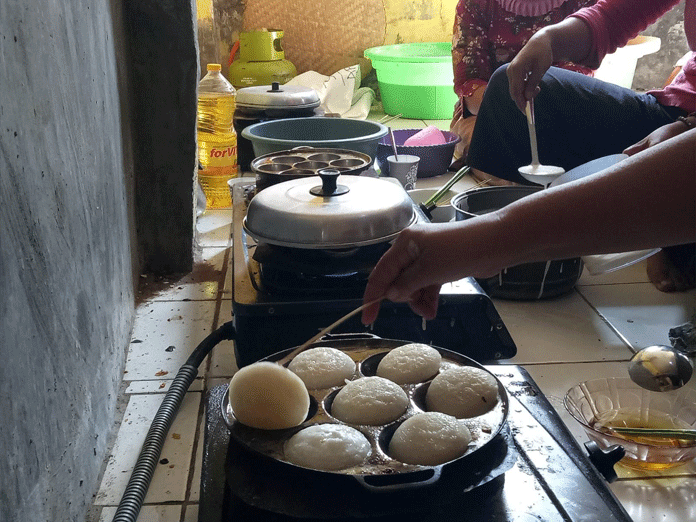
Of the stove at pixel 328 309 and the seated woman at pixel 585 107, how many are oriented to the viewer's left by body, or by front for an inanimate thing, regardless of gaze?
1

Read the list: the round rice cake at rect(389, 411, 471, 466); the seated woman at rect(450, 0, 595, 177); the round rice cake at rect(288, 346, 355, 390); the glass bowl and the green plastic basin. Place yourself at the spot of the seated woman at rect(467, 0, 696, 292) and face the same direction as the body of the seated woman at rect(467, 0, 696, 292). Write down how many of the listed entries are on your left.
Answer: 3

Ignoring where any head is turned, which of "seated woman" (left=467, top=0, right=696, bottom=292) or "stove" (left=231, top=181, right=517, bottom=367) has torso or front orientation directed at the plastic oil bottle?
the seated woman

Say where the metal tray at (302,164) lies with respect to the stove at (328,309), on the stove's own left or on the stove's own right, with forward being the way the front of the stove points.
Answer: on the stove's own left

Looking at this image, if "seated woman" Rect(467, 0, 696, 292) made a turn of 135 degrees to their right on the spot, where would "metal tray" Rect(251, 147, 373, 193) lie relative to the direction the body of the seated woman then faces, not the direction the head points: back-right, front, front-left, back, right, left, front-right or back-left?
back

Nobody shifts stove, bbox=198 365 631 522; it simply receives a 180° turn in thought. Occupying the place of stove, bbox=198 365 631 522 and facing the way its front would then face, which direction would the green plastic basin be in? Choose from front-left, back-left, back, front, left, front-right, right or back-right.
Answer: right

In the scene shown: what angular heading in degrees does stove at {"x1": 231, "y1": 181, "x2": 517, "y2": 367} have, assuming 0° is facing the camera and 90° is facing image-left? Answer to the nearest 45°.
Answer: approximately 270°

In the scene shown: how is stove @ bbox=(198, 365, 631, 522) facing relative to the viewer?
to the viewer's right

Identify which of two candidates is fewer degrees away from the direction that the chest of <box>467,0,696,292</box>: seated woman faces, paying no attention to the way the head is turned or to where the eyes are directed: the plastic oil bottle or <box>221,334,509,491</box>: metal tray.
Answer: the plastic oil bottle

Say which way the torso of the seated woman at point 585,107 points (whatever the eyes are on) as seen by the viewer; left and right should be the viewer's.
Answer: facing to the left of the viewer

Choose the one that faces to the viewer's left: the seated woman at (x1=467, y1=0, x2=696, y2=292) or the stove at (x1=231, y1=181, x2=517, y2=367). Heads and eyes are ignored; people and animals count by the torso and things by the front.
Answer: the seated woman

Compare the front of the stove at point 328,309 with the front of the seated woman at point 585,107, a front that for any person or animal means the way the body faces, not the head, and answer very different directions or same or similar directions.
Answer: very different directions
